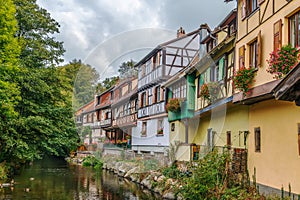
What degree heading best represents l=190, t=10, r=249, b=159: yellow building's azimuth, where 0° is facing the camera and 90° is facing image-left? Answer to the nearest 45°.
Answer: approximately 45°

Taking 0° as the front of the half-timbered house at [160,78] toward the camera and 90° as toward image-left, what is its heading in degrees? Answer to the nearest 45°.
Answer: approximately 45°

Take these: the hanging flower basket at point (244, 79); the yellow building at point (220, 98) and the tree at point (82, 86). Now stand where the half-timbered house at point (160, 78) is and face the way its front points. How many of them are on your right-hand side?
1

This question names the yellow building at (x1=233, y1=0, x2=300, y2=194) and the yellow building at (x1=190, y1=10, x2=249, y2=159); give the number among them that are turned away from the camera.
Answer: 0

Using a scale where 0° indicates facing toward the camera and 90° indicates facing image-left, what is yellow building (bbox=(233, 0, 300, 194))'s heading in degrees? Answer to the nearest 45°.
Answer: approximately 45°

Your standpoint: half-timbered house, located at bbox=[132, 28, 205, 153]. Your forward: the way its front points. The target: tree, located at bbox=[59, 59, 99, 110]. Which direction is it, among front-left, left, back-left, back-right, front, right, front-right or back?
right

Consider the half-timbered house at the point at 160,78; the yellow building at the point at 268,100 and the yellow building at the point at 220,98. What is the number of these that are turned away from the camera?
0

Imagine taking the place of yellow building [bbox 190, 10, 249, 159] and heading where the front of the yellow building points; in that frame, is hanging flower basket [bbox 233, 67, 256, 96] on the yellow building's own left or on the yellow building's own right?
on the yellow building's own left
